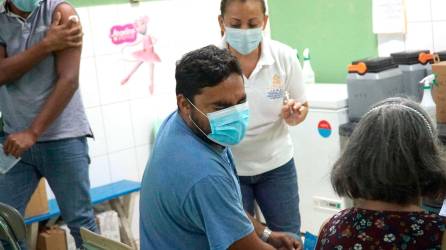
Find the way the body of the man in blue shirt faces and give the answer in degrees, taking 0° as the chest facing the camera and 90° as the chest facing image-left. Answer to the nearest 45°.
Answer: approximately 270°

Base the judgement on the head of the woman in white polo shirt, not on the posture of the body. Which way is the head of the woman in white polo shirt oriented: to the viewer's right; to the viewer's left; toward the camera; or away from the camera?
toward the camera

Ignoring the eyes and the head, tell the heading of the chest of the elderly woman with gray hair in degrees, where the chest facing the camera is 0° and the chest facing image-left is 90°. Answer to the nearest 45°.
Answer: approximately 180°

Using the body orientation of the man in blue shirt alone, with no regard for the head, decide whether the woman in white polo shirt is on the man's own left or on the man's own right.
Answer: on the man's own left

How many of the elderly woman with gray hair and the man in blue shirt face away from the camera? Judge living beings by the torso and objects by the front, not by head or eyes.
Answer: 1

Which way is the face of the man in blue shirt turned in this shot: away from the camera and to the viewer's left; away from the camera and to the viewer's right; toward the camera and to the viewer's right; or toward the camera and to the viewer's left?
toward the camera and to the viewer's right

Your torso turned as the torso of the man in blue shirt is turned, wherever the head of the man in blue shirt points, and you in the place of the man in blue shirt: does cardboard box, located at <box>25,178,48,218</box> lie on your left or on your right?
on your left
